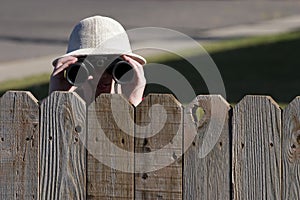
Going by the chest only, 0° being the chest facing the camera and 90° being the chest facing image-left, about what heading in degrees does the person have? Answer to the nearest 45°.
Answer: approximately 0°
